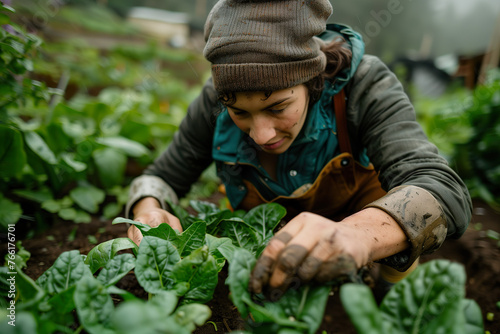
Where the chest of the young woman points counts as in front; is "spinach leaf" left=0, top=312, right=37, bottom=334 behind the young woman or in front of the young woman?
in front

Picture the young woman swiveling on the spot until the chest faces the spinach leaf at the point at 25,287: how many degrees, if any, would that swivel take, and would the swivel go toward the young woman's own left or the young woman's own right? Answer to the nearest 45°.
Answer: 0° — they already face it

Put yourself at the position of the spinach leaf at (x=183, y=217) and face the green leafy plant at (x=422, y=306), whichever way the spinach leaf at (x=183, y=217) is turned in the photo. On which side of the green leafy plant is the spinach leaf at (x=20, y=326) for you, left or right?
right

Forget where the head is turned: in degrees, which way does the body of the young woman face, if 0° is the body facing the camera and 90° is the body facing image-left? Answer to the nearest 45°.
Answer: approximately 45°
